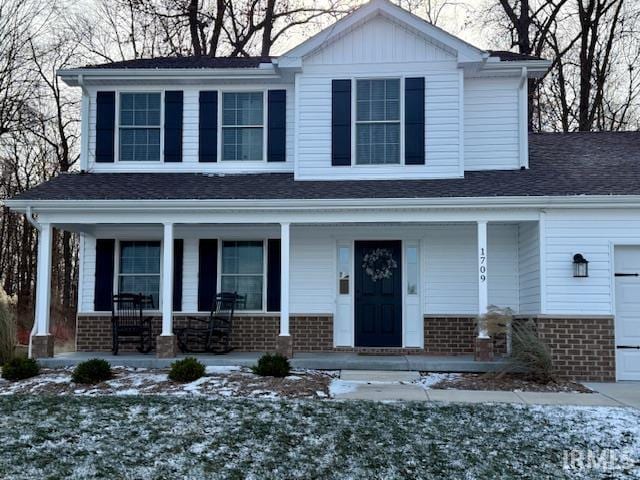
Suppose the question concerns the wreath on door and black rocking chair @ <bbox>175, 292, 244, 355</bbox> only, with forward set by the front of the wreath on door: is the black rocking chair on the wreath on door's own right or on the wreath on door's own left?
on the wreath on door's own right

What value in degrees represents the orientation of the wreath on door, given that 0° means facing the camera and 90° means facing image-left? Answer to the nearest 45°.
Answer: approximately 0°

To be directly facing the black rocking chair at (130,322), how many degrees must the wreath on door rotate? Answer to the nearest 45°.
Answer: approximately 90° to its right
